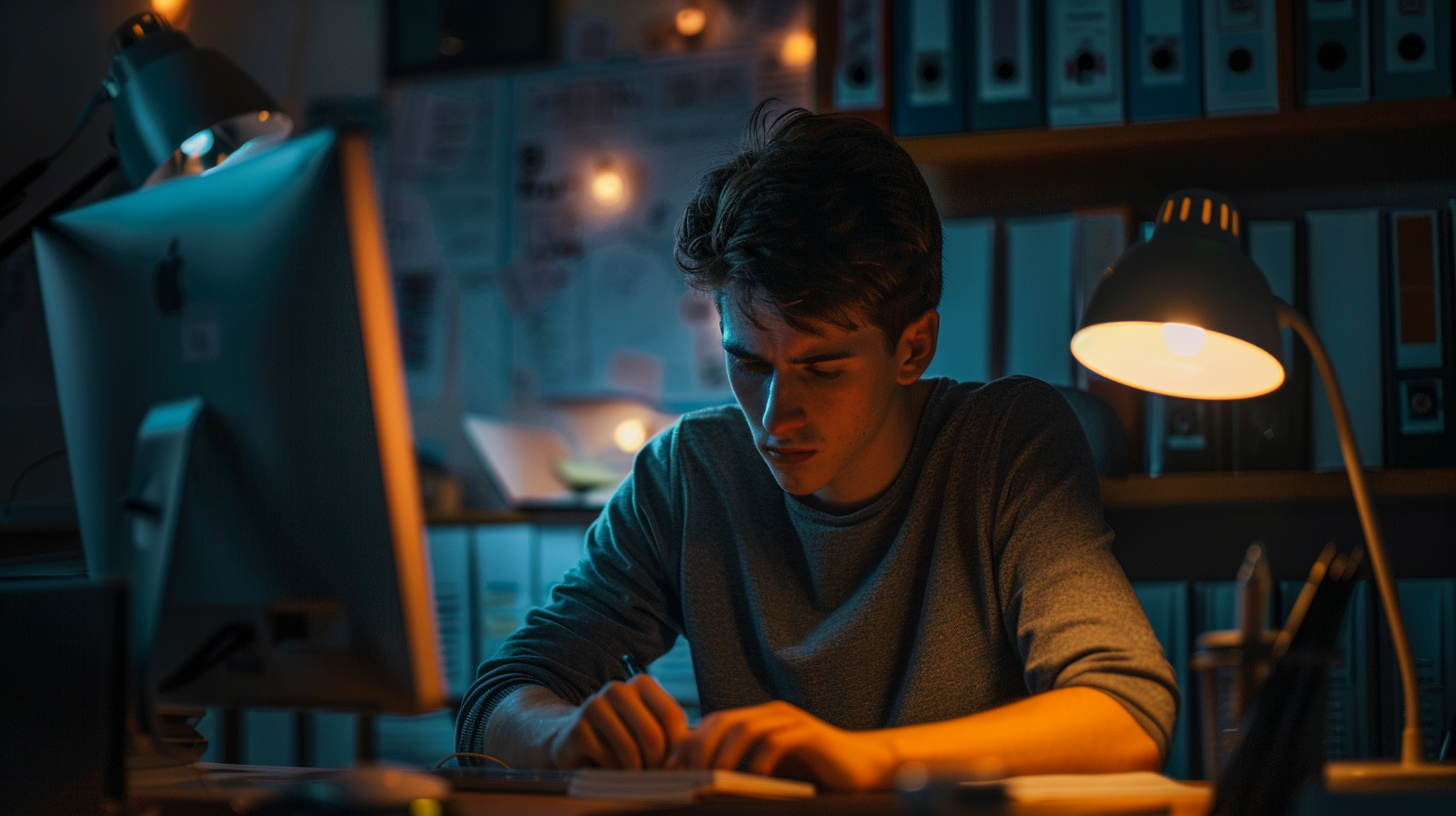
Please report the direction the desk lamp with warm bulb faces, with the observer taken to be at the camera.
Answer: facing to the left of the viewer

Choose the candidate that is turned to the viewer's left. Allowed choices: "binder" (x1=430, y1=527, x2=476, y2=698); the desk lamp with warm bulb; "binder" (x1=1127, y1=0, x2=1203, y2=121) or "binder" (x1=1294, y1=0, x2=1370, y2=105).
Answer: the desk lamp with warm bulb
